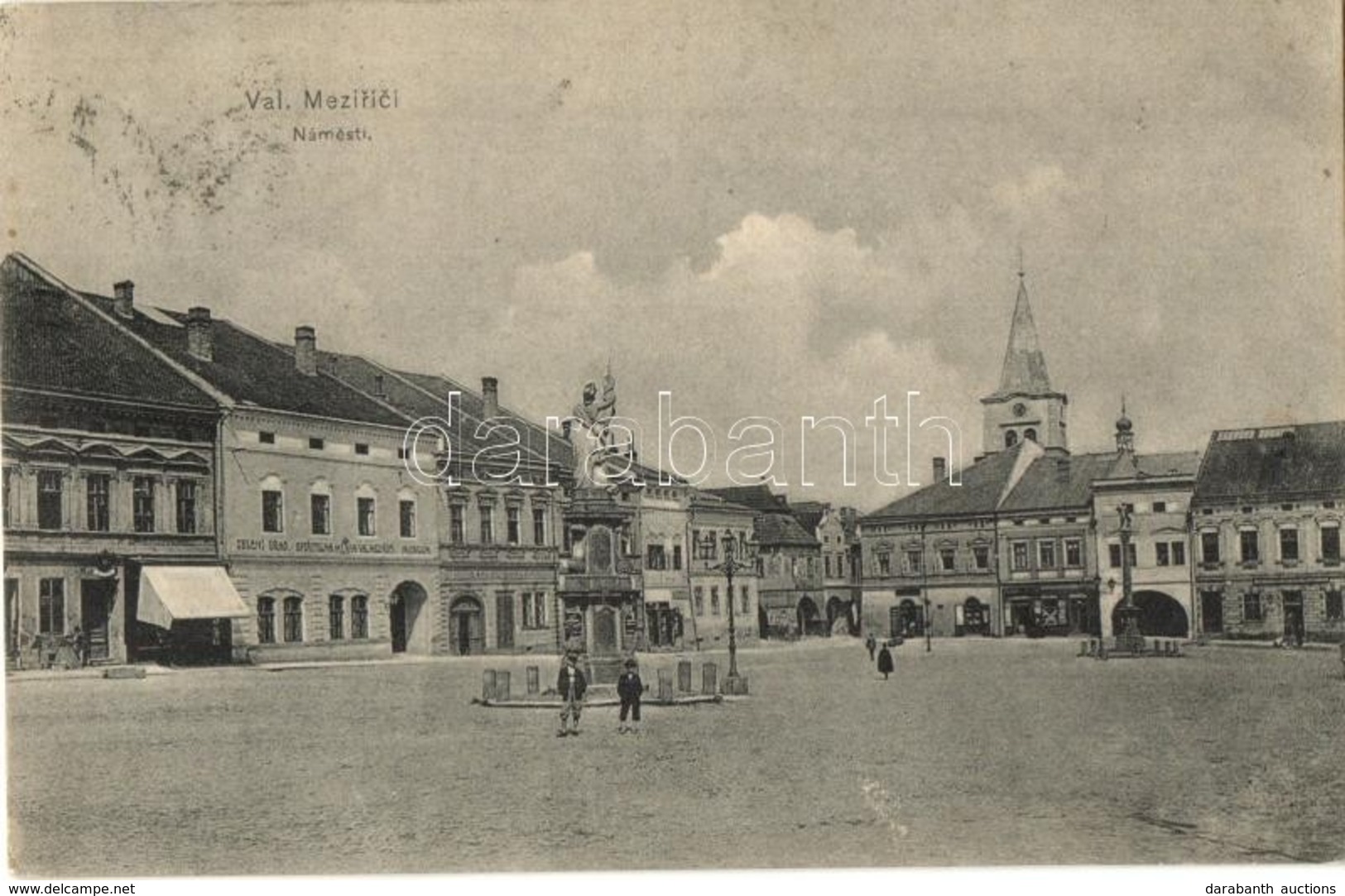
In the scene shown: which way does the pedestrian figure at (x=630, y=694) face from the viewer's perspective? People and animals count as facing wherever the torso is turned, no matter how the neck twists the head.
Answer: toward the camera

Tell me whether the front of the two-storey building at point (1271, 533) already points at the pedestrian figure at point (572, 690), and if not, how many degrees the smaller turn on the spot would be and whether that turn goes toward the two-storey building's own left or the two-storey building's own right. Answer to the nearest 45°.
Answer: approximately 45° to the two-storey building's own right

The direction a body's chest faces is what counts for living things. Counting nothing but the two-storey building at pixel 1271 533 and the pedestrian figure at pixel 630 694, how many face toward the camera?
2

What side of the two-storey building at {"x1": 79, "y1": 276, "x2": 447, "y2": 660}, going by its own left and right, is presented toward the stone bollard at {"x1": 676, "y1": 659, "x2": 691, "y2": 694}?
front

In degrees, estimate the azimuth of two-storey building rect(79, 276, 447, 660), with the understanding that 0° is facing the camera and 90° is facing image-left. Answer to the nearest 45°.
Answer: approximately 315°

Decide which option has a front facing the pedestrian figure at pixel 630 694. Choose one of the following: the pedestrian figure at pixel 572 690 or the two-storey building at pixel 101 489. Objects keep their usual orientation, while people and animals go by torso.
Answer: the two-storey building

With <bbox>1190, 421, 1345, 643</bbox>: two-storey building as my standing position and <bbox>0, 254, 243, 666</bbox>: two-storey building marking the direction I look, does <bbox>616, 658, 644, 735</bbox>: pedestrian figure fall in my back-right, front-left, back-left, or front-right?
front-left

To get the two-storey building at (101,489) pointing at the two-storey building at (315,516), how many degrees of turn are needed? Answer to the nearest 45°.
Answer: approximately 90° to its left

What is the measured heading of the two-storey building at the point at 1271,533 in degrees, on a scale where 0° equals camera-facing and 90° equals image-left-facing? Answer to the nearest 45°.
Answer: approximately 0°

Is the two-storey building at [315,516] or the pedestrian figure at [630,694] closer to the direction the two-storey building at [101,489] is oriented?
the pedestrian figure

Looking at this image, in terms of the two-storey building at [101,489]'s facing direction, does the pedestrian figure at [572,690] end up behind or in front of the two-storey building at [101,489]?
in front

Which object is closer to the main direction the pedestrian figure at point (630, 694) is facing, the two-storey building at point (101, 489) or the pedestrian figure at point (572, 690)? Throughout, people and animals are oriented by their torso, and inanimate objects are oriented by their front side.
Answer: the pedestrian figure

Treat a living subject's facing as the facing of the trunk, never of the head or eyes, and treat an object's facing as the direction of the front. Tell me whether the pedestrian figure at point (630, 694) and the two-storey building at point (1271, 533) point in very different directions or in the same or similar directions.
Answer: same or similar directions

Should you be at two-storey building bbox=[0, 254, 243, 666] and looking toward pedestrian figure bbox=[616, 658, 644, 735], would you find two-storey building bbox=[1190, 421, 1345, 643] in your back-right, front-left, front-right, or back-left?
front-left

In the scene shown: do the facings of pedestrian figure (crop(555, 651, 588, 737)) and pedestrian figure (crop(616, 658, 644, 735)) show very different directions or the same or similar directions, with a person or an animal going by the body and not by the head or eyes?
same or similar directions

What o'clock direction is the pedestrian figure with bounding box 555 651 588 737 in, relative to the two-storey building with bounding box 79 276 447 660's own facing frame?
The pedestrian figure is roughly at 1 o'clock from the two-storey building.

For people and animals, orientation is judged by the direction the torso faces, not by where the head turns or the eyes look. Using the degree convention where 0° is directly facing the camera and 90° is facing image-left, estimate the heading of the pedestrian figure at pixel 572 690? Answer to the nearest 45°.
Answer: approximately 0°

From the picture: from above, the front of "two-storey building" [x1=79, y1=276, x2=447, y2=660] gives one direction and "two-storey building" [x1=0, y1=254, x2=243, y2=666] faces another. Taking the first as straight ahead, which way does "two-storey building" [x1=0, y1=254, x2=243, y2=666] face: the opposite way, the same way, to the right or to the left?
the same way

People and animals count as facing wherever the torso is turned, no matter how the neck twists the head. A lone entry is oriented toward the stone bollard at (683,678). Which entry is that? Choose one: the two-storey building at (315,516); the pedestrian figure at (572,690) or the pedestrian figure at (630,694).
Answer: the two-storey building
